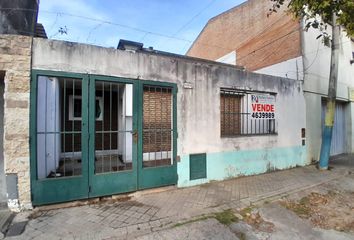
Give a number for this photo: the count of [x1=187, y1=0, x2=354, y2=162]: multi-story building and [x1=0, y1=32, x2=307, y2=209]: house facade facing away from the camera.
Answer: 0

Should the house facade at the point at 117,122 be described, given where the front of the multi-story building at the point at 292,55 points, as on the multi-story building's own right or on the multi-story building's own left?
on the multi-story building's own right

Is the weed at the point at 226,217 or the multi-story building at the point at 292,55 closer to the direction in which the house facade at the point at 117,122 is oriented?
the weed

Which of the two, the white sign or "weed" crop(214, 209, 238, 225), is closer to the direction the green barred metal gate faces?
the weed

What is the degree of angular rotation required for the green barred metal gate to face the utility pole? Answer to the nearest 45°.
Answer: approximately 45° to its left

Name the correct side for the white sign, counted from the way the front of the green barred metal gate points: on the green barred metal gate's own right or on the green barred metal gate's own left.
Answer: on the green barred metal gate's own left

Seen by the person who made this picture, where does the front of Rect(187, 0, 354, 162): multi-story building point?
facing the viewer and to the right of the viewer

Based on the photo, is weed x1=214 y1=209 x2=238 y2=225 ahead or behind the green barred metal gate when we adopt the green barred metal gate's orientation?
ahead

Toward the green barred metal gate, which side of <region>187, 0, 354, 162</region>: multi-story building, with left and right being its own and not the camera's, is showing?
right

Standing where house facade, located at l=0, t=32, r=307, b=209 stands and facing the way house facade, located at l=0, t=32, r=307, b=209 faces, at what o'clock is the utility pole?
The utility pole is roughly at 10 o'clock from the house facade.

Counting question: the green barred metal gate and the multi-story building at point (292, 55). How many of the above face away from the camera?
0
